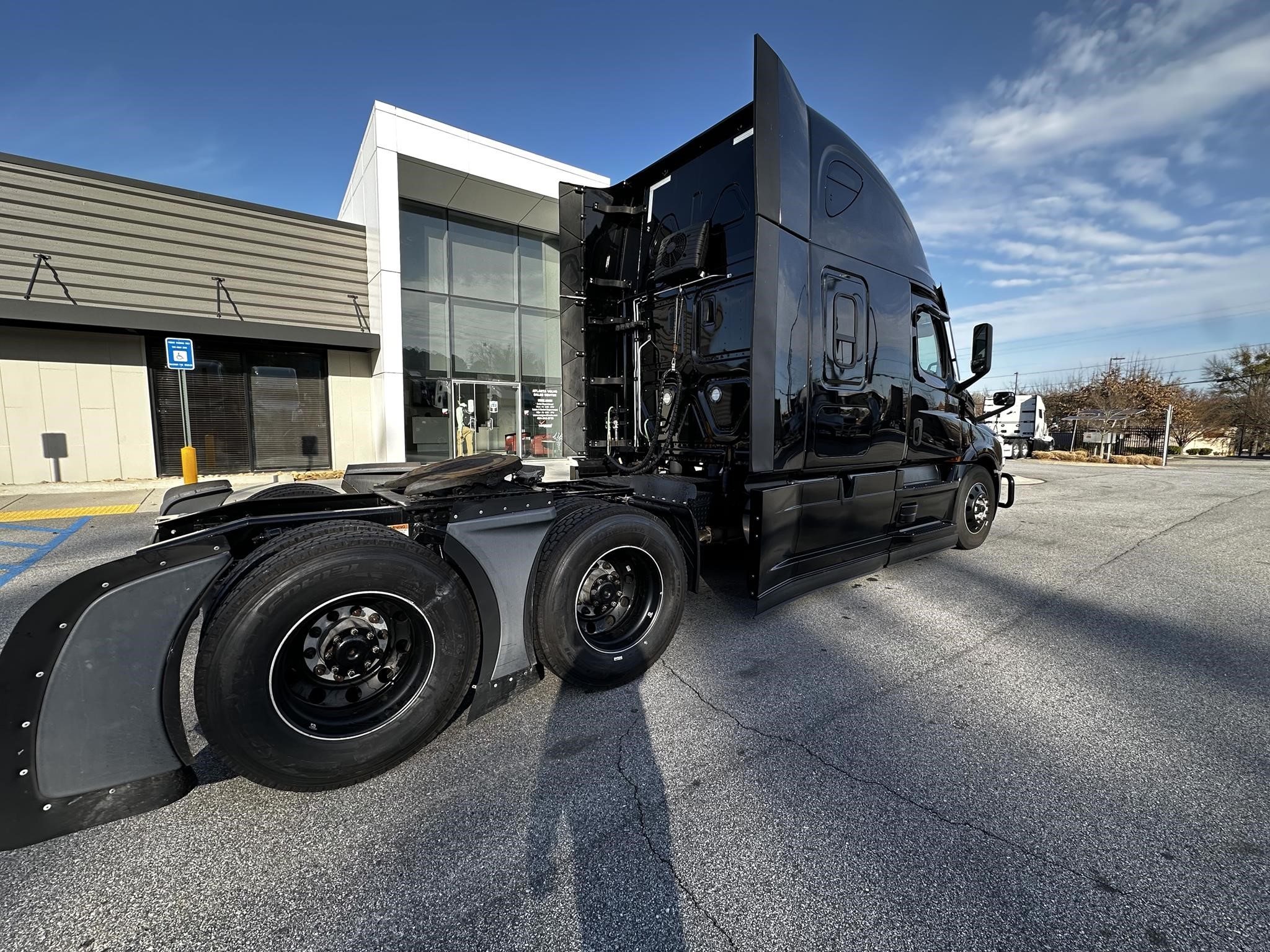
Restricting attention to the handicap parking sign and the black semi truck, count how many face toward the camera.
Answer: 1

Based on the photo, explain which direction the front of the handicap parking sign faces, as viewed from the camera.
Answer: facing the viewer

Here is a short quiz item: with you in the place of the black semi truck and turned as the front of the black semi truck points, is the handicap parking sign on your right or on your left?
on your left

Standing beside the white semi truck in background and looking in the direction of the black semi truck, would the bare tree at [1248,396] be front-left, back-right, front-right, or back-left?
back-left

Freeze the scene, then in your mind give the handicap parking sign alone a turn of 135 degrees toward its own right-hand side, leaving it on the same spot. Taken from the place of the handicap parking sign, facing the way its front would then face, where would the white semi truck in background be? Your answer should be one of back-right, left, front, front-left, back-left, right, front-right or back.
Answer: back-right

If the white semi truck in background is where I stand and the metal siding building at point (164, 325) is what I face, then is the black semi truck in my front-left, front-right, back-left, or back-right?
front-left

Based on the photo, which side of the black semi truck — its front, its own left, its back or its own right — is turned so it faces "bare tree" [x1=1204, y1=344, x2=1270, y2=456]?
front

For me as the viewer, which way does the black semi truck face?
facing away from the viewer and to the right of the viewer

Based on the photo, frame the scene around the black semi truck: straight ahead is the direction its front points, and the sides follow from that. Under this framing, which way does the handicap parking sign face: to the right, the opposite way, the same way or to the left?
to the right

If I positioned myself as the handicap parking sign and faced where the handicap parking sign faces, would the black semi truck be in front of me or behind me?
in front

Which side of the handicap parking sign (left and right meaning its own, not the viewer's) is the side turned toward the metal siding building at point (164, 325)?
back

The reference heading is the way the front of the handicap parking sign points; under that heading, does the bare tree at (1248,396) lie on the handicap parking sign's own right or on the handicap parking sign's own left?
on the handicap parking sign's own left

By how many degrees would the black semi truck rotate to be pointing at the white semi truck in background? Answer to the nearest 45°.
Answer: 0° — it already faces it

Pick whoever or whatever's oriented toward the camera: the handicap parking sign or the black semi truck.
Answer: the handicap parking sign

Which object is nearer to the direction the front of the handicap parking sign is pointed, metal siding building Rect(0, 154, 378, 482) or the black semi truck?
the black semi truck
